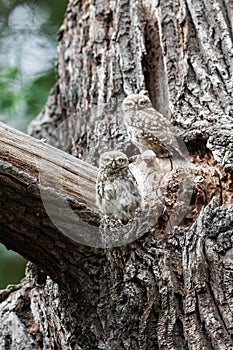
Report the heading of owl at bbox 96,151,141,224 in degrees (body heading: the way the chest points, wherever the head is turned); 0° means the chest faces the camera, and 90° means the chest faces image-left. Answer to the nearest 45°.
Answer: approximately 0°
